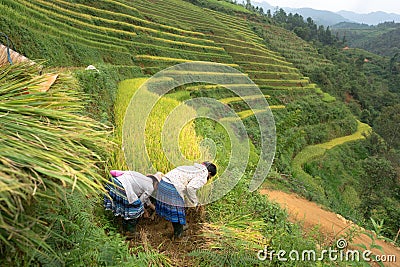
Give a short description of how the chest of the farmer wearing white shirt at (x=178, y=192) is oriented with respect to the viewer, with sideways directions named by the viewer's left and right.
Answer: facing to the right of the viewer
